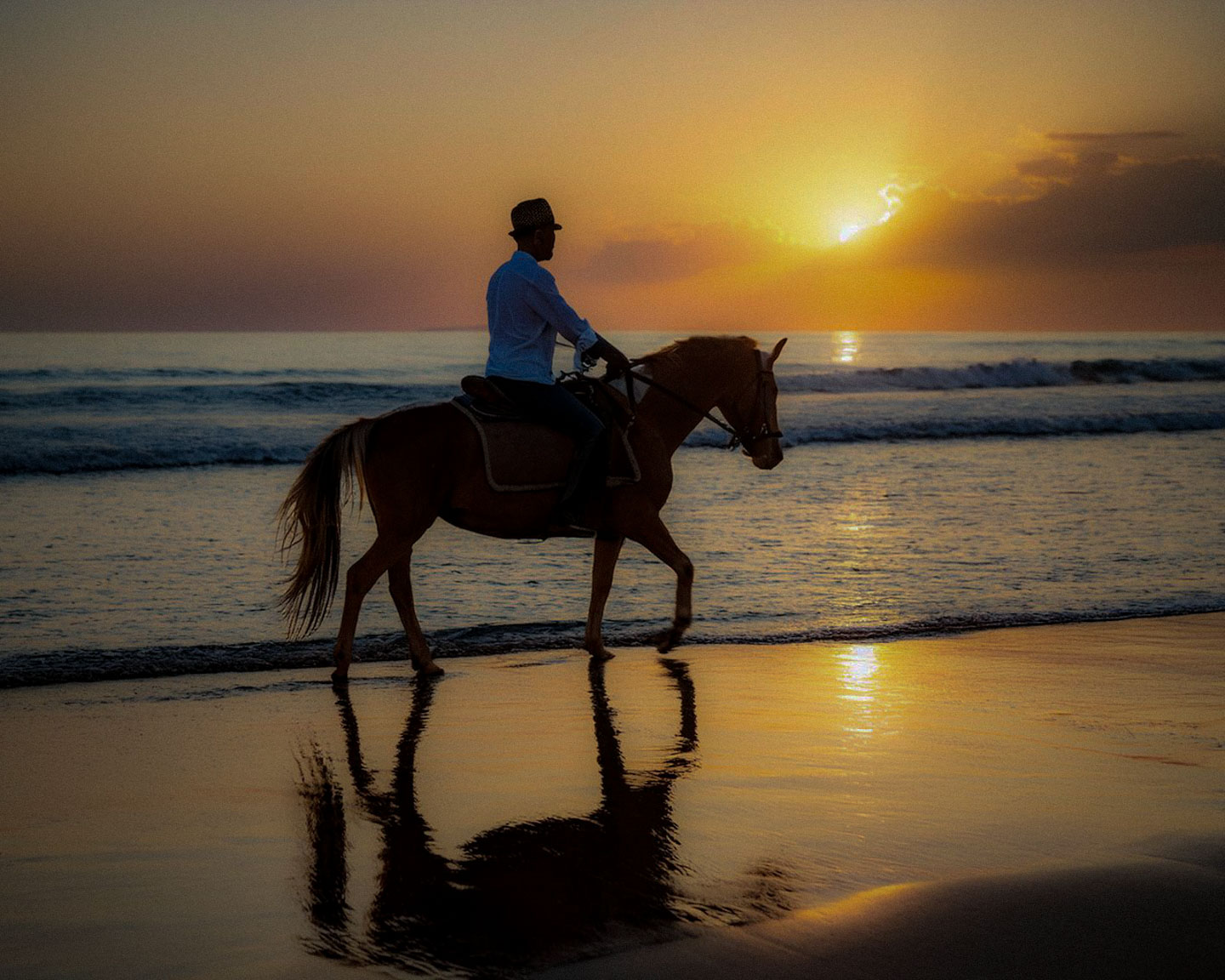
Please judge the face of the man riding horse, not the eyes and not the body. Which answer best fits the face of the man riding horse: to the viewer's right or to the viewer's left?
to the viewer's right

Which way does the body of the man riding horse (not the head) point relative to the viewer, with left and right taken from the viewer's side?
facing to the right of the viewer

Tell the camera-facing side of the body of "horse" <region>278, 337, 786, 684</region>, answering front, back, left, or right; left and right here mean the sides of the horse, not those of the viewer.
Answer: right
